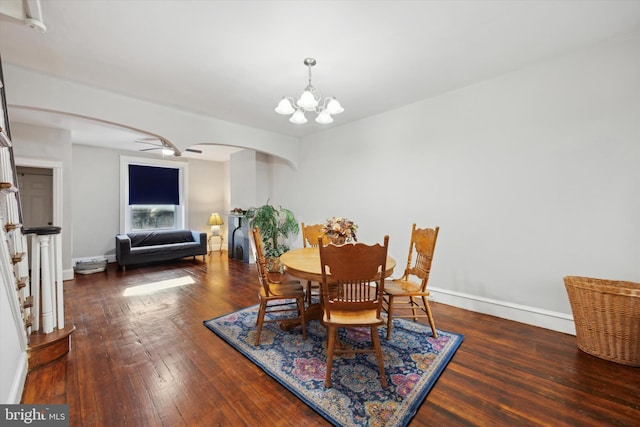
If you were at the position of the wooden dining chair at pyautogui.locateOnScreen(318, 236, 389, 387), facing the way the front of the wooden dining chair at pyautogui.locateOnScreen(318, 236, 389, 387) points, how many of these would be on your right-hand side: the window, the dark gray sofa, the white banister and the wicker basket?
1

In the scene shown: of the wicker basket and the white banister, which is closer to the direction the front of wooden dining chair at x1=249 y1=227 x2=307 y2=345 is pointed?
the wicker basket

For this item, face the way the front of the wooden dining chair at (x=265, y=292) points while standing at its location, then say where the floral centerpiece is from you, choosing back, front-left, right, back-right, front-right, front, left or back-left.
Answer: front

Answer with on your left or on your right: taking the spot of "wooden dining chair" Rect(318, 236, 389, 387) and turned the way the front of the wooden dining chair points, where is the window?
on your left

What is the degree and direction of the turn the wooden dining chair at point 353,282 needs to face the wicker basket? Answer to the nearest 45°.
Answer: approximately 90° to its right

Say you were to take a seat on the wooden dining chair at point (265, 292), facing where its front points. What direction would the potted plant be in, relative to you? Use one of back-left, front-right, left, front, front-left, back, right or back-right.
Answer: left

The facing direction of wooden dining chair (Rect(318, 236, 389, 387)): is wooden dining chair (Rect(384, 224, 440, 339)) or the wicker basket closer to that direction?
the wooden dining chair

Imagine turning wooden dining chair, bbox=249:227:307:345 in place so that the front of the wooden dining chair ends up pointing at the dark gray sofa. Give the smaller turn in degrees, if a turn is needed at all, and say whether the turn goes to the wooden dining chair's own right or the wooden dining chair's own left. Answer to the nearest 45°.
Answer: approximately 135° to the wooden dining chair's own left

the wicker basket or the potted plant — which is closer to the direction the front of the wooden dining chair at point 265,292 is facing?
the wicker basket

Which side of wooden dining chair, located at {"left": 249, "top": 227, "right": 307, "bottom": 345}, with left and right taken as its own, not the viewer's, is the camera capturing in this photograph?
right

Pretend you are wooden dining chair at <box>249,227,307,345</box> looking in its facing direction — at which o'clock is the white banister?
The white banister is roughly at 6 o'clock from the wooden dining chair.

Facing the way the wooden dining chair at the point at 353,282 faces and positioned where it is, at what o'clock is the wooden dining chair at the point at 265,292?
the wooden dining chair at the point at 265,292 is roughly at 10 o'clock from the wooden dining chair at the point at 353,282.

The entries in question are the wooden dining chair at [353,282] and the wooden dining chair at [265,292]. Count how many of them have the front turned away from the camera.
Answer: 1

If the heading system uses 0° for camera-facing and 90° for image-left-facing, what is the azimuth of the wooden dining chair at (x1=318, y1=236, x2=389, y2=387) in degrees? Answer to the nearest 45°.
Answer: approximately 180°

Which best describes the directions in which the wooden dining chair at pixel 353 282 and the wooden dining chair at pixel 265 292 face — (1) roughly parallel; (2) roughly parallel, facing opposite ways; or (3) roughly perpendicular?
roughly perpendicular
